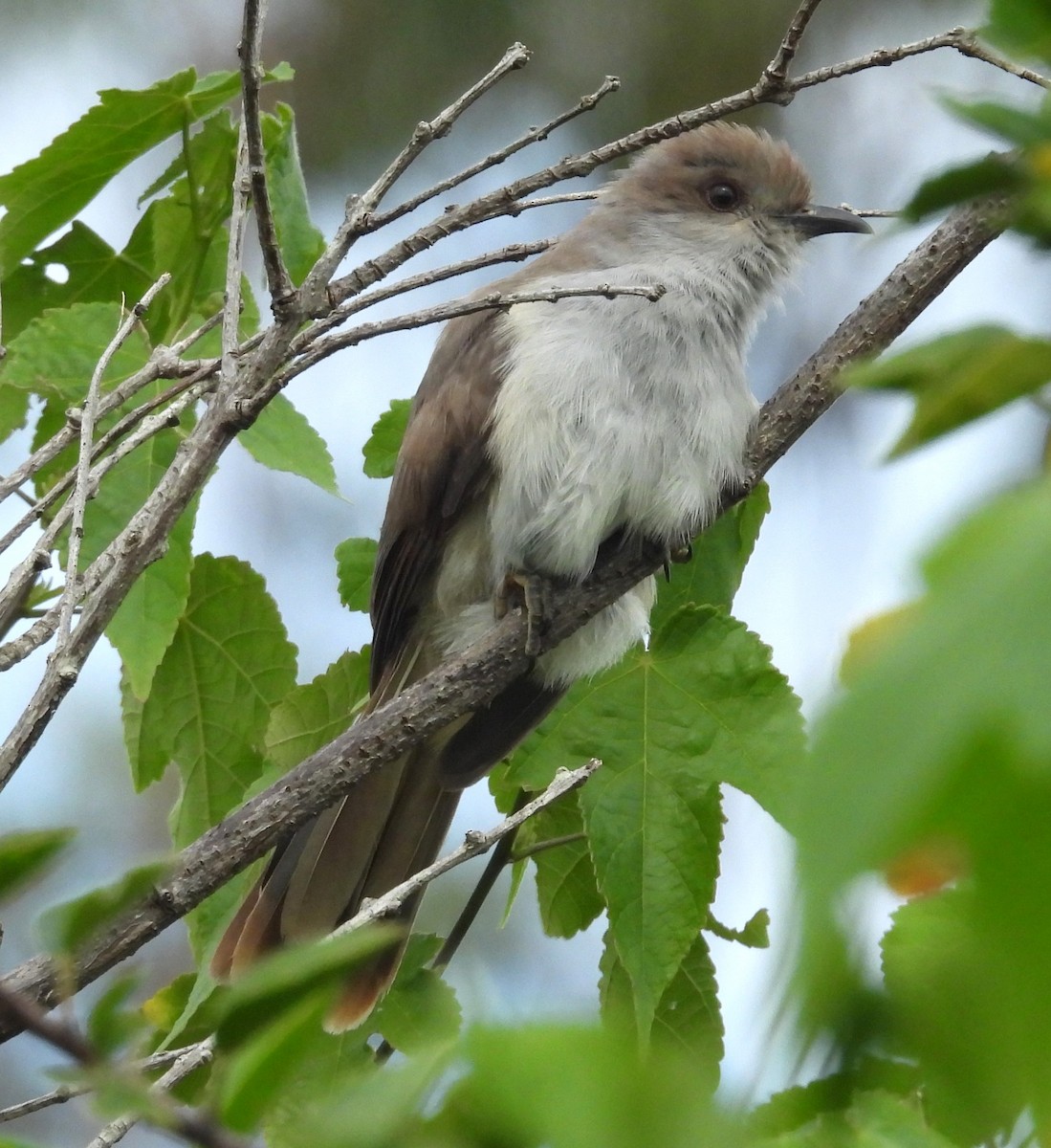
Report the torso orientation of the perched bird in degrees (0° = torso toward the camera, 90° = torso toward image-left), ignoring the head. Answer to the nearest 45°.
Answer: approximately 315°

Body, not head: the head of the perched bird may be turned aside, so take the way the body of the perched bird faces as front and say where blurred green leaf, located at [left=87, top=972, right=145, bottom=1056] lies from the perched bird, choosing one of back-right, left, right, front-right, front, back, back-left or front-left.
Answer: front-right

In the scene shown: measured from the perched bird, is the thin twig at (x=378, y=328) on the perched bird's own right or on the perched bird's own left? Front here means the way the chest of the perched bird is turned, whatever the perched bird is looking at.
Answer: on the perched bird's own right
